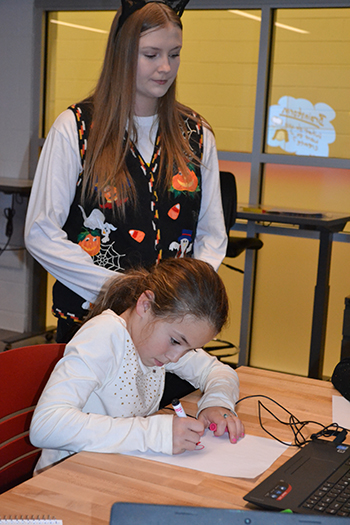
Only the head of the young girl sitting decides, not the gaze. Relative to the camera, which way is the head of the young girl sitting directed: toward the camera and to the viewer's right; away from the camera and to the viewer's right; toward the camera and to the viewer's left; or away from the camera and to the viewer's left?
toward the camera and to the viewer's right

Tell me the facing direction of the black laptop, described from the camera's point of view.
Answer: facing away from the viewer and to the left of the viewer

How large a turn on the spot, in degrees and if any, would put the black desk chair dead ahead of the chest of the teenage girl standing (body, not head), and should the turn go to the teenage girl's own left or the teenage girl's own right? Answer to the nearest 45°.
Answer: approximately 135° to the teenage girl's own left

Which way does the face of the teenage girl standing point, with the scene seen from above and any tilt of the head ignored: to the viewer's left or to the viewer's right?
to the viewer's right

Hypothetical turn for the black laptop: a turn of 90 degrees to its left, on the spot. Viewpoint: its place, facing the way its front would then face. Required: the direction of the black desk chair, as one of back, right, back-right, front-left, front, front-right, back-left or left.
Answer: back-right

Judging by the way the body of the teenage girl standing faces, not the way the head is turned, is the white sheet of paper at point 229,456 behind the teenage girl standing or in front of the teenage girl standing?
in front

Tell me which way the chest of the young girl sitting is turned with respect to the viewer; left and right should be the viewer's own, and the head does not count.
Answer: facing the viewer and to the right of the viewer

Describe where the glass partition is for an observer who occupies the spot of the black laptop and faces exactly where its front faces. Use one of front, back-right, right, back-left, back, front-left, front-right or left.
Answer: front-right

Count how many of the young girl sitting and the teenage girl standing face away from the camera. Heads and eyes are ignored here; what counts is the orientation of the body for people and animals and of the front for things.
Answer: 0

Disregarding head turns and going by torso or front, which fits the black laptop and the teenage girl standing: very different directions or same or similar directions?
very different directions
